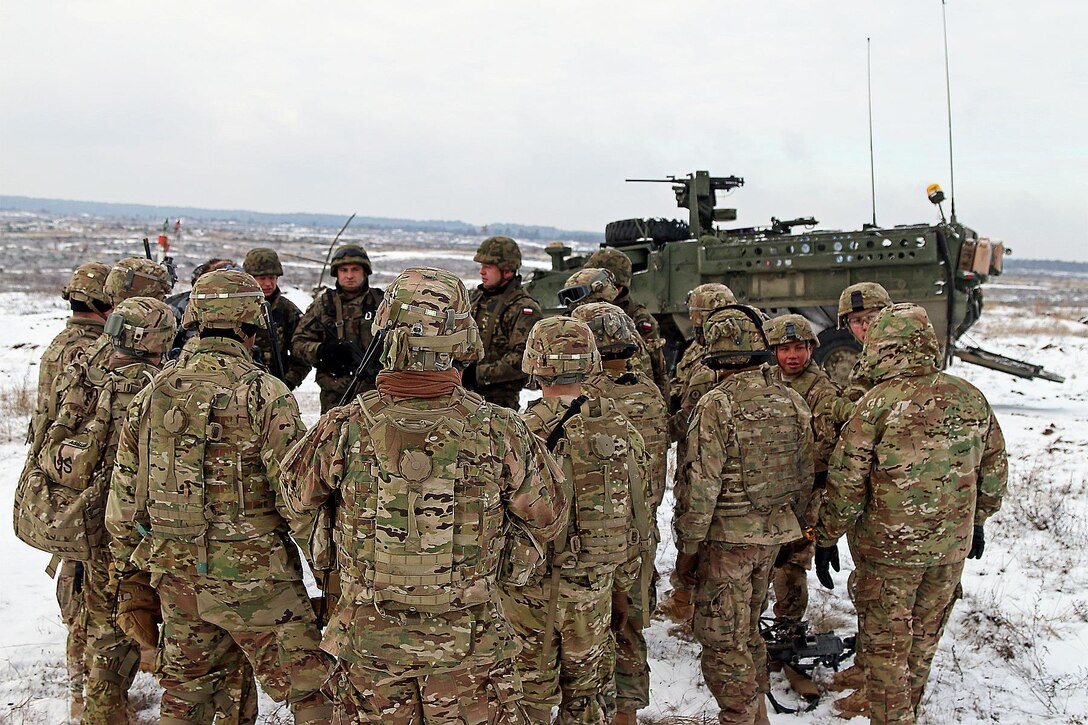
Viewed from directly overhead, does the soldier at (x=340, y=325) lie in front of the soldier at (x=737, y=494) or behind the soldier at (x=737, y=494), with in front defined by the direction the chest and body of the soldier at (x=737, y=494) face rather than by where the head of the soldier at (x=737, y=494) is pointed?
in front

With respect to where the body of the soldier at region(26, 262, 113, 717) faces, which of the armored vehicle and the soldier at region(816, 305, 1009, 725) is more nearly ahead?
the armored vehicle

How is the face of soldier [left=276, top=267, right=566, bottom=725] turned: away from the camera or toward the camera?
away from the camera

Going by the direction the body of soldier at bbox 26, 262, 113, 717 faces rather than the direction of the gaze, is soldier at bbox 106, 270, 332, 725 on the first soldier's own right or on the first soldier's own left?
on the first soldier's own right

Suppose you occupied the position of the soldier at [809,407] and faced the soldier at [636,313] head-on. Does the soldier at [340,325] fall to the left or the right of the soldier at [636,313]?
left

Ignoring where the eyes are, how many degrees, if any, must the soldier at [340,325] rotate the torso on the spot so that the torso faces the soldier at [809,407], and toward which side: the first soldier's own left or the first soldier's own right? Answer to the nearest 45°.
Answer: approximately 45° to the first soldier's own left

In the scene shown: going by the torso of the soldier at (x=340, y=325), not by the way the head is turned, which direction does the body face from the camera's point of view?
toward the camera

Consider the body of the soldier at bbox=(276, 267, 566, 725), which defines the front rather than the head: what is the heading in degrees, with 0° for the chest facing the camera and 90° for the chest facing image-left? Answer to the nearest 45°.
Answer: approximately 180°

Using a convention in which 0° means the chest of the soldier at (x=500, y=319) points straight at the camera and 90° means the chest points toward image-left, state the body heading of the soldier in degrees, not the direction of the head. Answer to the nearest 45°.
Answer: approximately 45°

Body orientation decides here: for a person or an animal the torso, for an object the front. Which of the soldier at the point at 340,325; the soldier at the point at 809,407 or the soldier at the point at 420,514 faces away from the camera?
the soldier at the point at 420,514

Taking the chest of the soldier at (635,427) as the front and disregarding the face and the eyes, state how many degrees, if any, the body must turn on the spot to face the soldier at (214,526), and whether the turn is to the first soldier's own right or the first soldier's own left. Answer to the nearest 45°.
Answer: approximately 90° to the first soldier's own left

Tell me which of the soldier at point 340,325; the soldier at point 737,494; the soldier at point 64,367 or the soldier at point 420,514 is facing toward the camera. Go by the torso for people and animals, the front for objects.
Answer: the soldier at point 340,325

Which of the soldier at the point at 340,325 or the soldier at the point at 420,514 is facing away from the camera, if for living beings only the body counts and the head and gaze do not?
the soldier at the point at 420,514

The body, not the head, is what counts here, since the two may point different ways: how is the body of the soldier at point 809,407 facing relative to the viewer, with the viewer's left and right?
facing the viewer and to the left of the viewer
